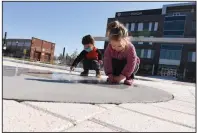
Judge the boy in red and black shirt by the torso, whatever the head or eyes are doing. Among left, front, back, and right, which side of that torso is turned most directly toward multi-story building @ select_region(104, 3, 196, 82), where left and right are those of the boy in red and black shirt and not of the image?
back

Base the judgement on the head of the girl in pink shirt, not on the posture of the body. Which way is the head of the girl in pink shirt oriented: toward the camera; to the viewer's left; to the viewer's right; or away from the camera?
toward the camera

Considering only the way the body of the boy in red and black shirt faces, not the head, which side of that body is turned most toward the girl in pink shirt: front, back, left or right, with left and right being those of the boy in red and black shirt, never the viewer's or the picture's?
left

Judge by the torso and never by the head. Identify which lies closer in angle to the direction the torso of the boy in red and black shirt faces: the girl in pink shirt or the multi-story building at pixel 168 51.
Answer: the girl in pink shirt

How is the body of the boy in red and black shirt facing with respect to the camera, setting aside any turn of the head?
toward the camera

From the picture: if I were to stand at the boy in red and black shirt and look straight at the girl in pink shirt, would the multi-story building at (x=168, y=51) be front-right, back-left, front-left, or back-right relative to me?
back-left
